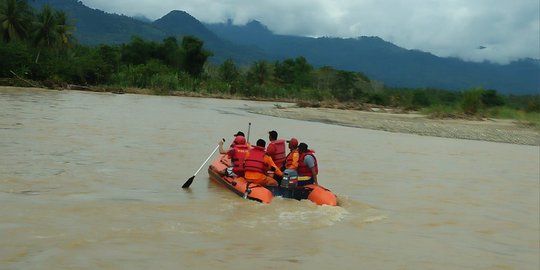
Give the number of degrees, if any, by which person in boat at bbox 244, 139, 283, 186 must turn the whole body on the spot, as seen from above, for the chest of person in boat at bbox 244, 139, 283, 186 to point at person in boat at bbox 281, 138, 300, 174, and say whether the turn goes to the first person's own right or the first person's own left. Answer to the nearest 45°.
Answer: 0° — they already face them

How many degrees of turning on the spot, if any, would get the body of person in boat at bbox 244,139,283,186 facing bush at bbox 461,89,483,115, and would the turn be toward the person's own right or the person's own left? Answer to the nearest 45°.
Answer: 0° — they already face it

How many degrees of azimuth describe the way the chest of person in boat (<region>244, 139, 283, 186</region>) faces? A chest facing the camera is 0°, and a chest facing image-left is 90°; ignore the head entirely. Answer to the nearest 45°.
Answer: approximately 225°

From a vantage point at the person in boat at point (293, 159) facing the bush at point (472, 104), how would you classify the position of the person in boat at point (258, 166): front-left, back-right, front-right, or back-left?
back-left

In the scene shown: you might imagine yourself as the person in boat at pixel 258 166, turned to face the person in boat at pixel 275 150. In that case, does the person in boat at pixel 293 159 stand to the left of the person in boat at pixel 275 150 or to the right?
right
